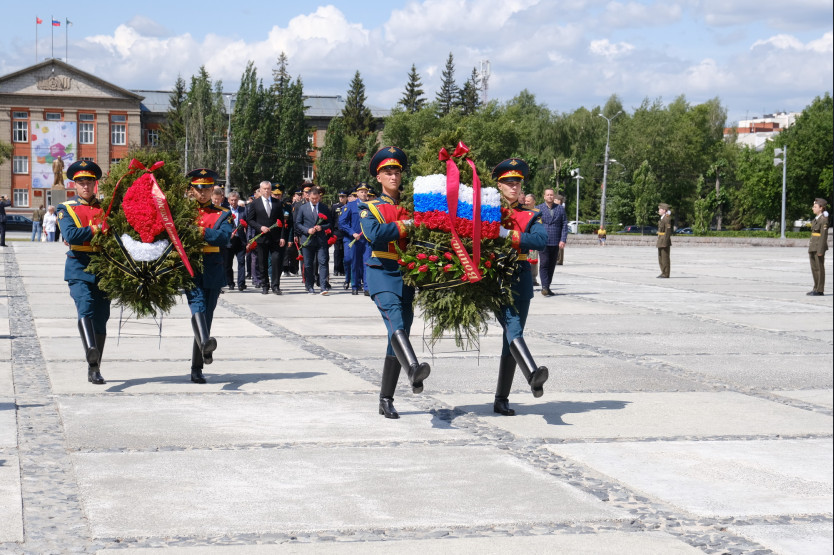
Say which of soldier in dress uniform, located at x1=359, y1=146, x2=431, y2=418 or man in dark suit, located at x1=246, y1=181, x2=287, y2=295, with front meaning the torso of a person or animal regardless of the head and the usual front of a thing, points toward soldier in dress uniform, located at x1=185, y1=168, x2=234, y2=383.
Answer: the man in dark suit

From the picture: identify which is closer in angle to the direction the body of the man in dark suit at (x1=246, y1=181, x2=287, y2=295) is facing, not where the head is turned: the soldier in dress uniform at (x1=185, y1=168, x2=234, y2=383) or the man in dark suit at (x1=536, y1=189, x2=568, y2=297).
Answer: the soldier in dress uniform

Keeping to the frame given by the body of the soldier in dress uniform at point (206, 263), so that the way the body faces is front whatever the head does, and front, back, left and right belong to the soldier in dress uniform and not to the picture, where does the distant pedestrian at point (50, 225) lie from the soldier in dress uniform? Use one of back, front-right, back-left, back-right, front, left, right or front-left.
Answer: back

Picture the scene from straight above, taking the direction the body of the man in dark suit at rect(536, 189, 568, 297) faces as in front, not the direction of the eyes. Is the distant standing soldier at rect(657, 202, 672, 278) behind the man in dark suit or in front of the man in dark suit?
behind

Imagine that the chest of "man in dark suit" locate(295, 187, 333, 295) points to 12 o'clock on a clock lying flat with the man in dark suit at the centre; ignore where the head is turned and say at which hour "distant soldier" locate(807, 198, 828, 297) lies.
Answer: The distant soldier is roughly at 9 o'clock from the man in dark suit.

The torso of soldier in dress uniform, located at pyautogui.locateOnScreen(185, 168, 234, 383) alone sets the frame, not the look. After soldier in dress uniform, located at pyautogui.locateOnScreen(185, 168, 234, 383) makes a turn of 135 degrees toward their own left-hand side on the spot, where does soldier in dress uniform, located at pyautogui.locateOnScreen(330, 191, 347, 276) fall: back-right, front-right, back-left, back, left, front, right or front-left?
front-left

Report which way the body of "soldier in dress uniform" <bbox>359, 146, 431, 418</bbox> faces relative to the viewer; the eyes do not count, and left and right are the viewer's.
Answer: facing the viewer and to the right of the viewer

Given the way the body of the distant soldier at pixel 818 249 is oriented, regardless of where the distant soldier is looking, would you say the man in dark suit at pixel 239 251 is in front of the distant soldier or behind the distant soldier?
in front

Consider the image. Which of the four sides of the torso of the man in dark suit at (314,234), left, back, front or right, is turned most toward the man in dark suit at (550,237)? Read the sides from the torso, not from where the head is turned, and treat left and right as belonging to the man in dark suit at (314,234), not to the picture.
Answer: left

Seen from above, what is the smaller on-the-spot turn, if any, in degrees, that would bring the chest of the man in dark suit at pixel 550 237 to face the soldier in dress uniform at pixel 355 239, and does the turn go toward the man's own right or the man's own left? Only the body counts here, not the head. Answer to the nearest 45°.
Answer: approximately 90° to the man's own right
